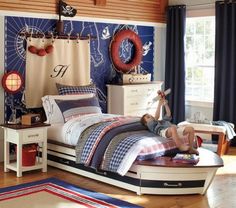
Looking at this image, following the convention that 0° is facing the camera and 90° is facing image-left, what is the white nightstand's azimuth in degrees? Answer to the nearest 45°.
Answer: approximately 315°

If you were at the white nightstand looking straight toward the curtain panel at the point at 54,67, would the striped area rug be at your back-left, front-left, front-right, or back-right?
back-right

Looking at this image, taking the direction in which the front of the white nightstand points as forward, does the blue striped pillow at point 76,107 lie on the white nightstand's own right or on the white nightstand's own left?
on the white nightstand's own left

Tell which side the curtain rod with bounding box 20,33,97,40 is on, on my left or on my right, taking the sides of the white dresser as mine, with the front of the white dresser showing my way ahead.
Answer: on my right

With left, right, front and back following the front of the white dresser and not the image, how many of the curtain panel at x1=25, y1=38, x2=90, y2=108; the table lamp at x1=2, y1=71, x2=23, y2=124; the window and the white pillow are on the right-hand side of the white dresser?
3

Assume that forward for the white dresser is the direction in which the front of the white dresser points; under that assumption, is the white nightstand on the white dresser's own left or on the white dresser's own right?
on the white dresser's own right

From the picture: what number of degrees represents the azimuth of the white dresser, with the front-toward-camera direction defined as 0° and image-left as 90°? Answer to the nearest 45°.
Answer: approximately 315°

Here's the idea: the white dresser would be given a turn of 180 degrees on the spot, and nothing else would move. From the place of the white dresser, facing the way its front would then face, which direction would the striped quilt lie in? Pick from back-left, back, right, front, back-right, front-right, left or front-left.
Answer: back-left

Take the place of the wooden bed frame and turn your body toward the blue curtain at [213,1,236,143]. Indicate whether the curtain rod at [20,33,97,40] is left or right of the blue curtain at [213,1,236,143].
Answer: left

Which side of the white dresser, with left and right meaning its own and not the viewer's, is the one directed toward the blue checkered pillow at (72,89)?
right

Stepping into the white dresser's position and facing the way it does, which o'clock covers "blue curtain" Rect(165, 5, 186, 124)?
The blue curtain is roughly at 9 o'clock from the white dresser.

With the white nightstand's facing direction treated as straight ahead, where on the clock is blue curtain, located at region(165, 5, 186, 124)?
The blue curtain is roughly at 9 o'clock from the white nightstand.
